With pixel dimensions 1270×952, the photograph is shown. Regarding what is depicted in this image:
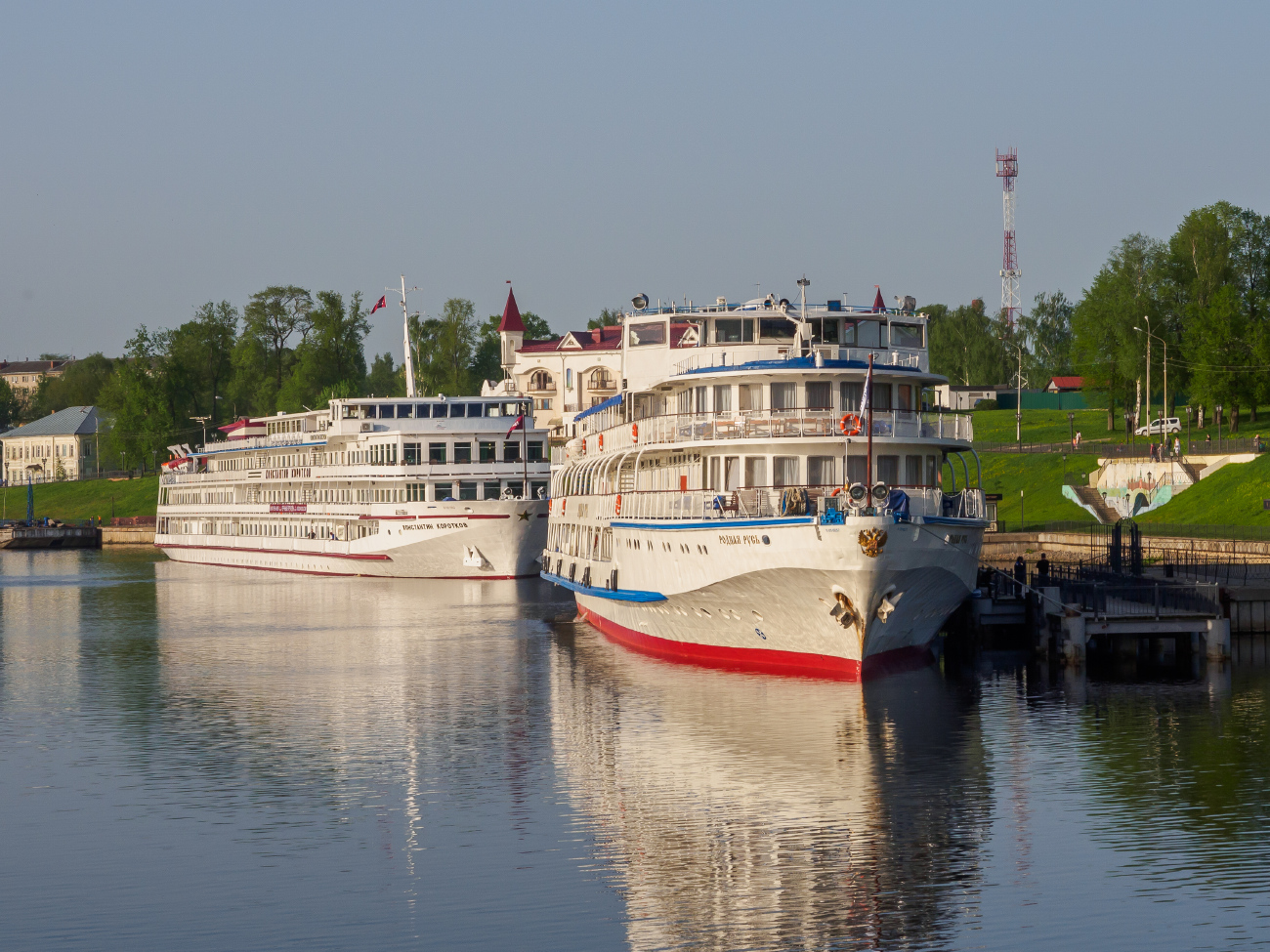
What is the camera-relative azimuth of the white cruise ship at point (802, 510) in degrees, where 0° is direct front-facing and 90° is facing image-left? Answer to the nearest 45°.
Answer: approximately 315°
